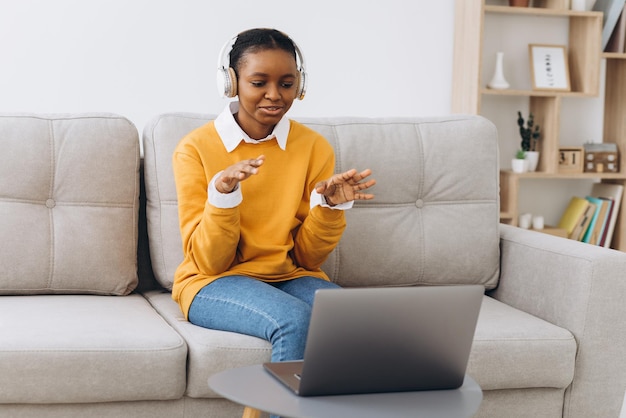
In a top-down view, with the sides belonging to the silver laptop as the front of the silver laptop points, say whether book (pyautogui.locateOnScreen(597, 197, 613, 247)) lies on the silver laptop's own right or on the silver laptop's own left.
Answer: on the silver laptop's own right

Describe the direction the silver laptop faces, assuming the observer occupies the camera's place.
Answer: facing away from the viewer and to the left of the viewer

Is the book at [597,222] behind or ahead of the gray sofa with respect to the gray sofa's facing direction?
behind

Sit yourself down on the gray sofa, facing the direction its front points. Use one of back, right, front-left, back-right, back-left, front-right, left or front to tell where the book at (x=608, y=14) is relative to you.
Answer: back-left

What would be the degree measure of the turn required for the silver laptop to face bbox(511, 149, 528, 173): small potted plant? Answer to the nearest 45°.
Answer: approximately 45° to its right

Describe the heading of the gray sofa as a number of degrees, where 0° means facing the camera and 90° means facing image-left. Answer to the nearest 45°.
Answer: approximately 0°

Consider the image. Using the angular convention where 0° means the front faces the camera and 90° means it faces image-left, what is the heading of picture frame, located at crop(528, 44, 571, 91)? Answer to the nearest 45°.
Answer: approximately 0°
